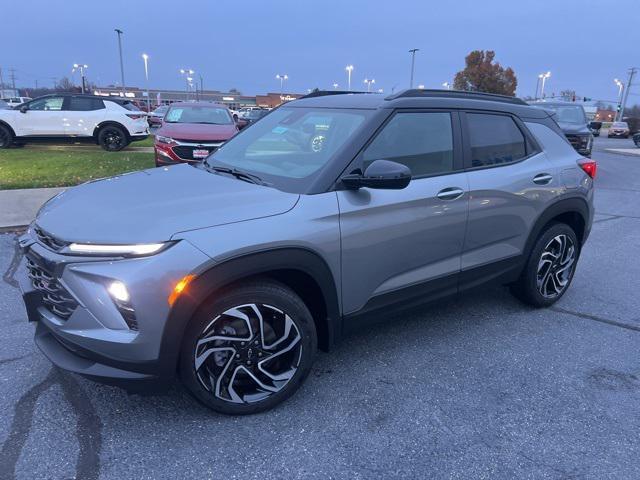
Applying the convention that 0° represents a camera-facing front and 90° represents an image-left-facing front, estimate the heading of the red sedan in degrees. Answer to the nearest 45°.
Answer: approximately 0°

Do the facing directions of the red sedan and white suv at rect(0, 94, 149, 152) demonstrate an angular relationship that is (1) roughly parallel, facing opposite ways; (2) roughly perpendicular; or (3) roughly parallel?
roughly perpendicular

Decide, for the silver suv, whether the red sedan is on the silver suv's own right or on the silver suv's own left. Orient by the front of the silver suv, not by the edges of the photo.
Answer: on the silver suv's own right

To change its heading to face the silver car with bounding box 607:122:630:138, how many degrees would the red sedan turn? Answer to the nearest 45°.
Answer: approximately 135° to its left

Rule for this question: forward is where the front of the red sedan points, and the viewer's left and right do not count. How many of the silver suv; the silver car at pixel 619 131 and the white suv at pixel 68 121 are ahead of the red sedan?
1

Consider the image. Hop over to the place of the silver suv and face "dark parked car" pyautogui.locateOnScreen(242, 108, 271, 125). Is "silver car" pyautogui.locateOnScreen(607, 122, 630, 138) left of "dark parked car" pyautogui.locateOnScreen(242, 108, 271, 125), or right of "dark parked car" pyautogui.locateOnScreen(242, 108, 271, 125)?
right

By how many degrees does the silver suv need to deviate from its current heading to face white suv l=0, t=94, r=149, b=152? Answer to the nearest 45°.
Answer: approximately 90° to its right

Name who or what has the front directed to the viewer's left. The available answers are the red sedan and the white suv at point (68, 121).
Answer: the white suv

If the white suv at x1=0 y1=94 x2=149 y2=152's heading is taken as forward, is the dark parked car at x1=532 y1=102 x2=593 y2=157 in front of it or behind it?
behind

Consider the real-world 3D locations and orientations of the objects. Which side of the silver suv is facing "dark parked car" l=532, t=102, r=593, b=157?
back

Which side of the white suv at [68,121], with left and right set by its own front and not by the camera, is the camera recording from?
left

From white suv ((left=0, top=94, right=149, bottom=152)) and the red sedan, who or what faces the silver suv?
the red sedan

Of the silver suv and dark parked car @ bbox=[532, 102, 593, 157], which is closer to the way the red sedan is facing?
the silver suv
